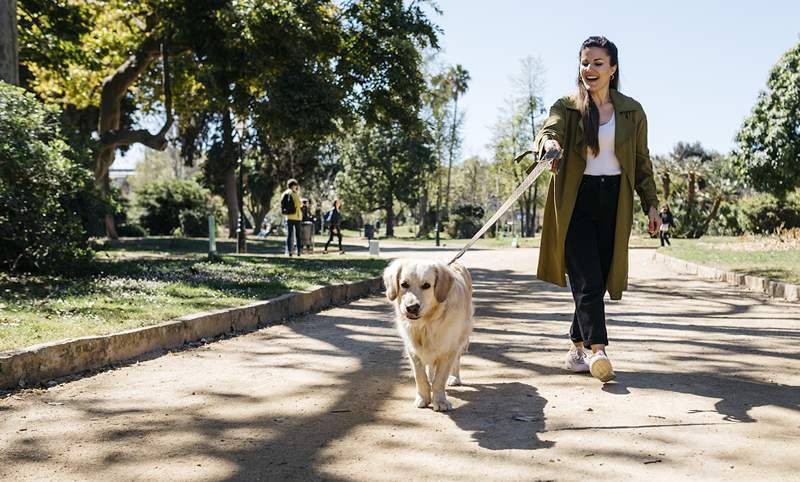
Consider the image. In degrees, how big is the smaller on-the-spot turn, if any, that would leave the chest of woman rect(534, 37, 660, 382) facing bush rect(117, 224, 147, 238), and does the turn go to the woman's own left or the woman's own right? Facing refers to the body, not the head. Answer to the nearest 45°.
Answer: approximately 135° to the woman's own right

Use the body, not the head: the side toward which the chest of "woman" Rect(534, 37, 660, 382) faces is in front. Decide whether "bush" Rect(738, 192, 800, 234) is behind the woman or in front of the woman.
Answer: behind

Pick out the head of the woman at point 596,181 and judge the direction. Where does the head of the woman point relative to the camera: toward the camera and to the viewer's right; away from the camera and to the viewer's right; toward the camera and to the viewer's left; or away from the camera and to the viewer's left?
toward the camera and to the viewer's left

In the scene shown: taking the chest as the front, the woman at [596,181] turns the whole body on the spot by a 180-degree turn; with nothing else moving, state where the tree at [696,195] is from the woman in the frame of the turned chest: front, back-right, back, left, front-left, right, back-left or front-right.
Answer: front

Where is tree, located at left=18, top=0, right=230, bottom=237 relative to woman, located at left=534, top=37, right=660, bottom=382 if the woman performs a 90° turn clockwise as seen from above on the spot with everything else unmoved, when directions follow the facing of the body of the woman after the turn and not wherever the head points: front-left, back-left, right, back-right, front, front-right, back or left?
front-right

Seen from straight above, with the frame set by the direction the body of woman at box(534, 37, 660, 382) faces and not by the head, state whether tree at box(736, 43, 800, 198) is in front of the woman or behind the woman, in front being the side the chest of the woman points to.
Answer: behind

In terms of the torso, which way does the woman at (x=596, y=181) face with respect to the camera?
toward the camera

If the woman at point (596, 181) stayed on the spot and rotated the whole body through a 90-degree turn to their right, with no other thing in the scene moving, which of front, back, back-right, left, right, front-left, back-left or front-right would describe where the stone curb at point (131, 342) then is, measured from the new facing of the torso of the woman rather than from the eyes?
front

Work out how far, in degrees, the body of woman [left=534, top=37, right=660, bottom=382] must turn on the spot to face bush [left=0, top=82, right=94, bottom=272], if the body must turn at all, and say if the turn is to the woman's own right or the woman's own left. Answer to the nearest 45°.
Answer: approximately 90° to the woman's own right

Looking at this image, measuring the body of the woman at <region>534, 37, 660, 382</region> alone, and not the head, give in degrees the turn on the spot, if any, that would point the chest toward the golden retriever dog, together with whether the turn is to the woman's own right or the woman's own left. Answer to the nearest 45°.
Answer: approximately 45° to the woman's own right
